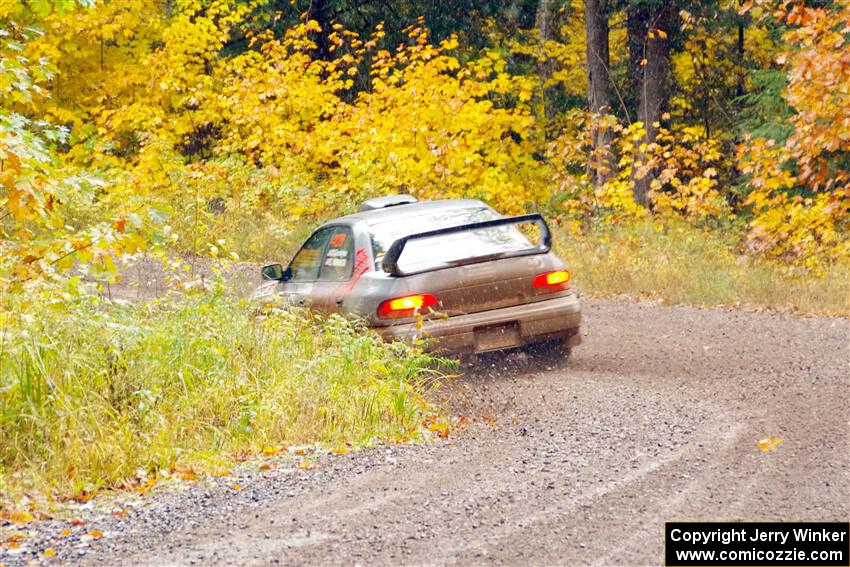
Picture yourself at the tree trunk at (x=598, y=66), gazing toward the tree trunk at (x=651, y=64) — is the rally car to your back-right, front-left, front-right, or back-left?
back-right

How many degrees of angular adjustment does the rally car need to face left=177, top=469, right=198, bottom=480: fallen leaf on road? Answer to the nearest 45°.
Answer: approximately 90° to its left

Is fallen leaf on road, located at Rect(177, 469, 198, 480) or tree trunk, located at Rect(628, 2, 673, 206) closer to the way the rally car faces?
the tree trunk

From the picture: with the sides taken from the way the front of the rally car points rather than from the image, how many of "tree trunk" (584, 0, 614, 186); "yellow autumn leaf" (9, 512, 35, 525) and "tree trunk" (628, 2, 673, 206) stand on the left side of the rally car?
1

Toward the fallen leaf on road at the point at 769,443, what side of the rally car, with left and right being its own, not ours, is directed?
back

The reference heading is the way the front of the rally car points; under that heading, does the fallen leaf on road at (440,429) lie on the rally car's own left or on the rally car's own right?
on the rally car's own left

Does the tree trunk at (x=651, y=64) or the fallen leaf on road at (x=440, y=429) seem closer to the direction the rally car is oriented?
the tree trunk

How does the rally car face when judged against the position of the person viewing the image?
facing away from the viewer and to the left of the viewer

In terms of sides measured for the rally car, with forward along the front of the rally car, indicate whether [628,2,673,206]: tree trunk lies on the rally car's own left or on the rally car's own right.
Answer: on the rally car's own right

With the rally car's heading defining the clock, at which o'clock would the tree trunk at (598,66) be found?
The tree trunk is roughly at 2 o'clock from the rally car.
